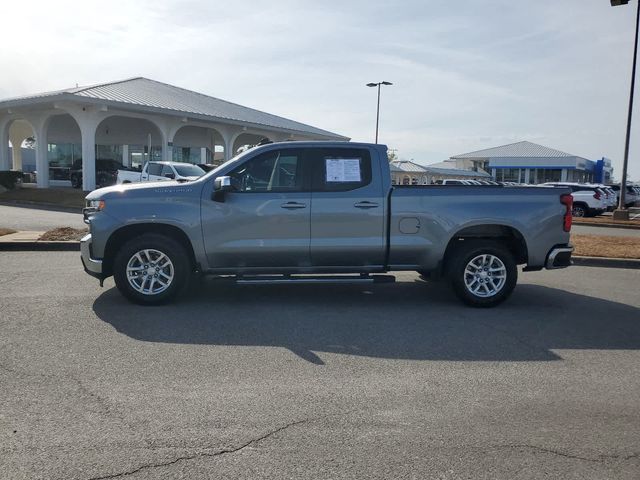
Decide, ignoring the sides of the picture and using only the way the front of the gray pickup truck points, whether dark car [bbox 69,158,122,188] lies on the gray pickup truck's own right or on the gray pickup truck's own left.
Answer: on the gray pickup truck's own right

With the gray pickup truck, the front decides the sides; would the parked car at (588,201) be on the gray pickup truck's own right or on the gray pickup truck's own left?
on the gray pickup truck's own right

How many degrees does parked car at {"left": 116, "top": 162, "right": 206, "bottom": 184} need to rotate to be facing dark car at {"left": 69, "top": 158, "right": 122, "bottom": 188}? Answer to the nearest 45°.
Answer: approximately 135° to its left

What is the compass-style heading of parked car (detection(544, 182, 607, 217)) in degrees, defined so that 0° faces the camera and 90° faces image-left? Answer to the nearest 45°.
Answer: approximately 135°

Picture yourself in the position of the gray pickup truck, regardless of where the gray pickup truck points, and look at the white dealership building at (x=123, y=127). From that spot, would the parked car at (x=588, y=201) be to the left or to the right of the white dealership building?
right

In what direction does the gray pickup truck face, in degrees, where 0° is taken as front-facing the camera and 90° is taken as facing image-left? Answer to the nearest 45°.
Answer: approximately 90°

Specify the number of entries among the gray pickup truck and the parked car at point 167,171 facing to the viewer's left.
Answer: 1

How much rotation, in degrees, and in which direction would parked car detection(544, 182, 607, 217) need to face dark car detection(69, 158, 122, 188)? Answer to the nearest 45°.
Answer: approximately 45° to its left

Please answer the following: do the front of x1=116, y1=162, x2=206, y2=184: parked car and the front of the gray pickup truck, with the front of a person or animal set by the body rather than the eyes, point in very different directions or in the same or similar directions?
very different directions
